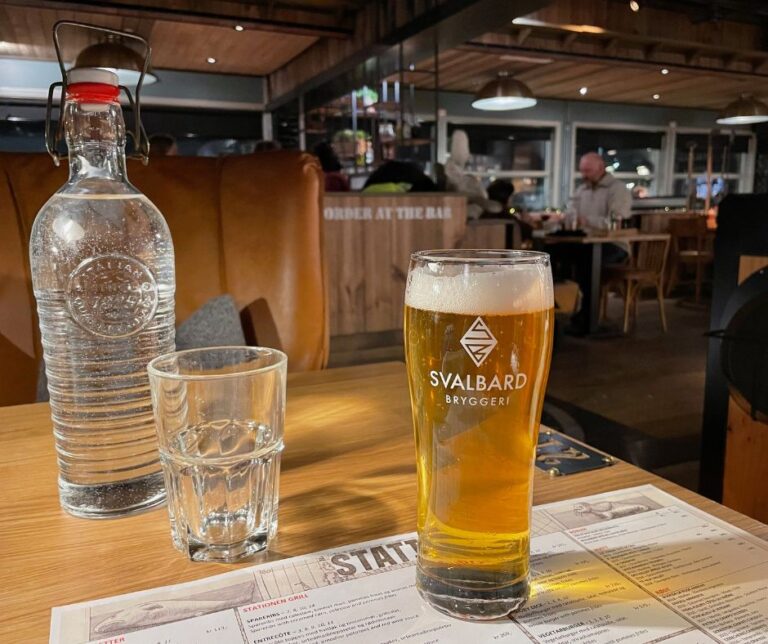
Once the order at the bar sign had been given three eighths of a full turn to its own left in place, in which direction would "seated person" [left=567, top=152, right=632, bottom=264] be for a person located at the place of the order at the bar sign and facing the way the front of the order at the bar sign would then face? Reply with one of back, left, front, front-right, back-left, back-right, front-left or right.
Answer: front

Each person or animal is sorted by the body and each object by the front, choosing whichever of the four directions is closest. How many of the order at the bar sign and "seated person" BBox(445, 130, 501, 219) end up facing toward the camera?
1

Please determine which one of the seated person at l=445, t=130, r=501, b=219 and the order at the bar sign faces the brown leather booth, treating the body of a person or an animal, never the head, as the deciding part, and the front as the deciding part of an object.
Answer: the order at the bar sign

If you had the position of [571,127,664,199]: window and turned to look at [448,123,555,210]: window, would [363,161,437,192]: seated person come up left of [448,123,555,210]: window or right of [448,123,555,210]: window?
left

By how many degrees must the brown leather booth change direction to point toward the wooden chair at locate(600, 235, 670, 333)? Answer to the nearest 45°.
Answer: approximately 135° to its left

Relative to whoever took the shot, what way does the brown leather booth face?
facing the viewer

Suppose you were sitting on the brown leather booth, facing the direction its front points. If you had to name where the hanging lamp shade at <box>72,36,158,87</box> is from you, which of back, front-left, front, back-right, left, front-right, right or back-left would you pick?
back

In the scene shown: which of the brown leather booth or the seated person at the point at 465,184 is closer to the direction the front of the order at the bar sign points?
the brown leather booth

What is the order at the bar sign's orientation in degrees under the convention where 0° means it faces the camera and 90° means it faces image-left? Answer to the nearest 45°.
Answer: approximately 0°

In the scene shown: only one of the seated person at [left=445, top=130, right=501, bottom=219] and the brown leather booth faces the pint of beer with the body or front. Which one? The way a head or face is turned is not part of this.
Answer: the brown leather booth

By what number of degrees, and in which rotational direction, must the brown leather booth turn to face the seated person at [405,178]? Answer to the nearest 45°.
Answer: approximately 135° to its left
